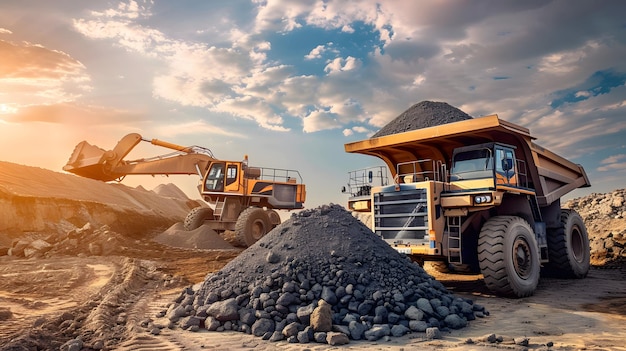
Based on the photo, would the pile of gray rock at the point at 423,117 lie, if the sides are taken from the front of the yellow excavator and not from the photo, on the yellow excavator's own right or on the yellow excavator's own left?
on the yellow excavator's own left

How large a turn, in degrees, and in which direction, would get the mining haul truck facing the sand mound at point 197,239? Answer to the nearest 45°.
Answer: approximately 90° to its right

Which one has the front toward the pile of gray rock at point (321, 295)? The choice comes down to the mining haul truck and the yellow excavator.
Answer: the mining haul truck

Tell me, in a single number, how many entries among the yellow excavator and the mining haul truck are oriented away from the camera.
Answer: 0

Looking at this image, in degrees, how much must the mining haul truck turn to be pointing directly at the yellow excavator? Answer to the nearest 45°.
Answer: approximately 90° to its right

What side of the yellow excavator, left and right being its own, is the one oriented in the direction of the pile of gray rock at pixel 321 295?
left

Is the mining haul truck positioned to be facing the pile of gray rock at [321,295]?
yes

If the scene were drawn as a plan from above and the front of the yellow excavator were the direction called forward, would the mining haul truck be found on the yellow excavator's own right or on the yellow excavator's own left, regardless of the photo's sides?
on the yellow excavator's own left

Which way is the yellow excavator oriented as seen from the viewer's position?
to the viewer's left

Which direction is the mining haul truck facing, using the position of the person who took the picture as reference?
facing the viewer and to the left of the viewer
